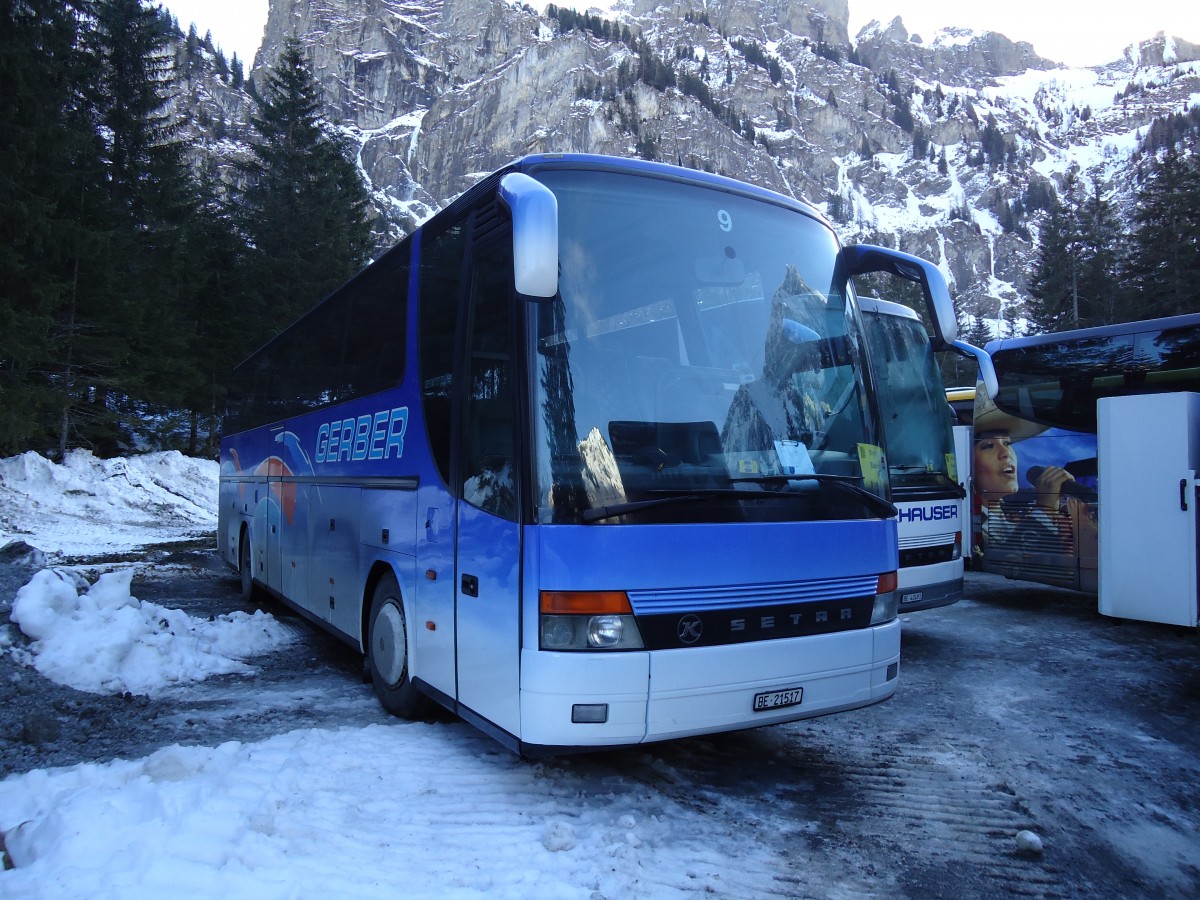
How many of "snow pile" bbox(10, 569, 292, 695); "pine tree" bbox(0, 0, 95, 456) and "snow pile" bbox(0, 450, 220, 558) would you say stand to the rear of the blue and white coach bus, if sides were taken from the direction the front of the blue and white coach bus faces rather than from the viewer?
2

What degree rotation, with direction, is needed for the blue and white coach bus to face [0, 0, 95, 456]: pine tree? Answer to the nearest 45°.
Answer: approximately 180°

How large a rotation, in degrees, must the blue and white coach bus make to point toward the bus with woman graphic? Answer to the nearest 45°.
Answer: approximately 90° to its left

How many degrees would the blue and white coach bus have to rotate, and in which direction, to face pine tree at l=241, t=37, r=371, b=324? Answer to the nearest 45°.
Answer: approximately 135° to its left

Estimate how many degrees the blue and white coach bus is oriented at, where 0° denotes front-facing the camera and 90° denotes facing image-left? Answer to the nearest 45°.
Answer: approximately 315°

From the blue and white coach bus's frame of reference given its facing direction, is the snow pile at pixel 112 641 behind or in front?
behind

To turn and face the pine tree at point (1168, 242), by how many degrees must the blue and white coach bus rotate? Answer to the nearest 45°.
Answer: approximately 90° to its left
